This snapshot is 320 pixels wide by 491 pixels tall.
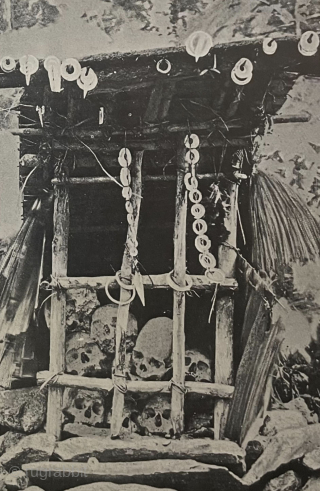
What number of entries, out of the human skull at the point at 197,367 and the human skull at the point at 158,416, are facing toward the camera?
2

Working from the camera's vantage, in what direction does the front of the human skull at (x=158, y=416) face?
facing the viewer

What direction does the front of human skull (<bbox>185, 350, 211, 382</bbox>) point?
toward the camera
